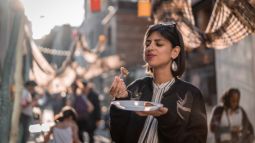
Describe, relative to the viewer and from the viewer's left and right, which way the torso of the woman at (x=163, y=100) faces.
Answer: facing the viewer and to the left of the viewer

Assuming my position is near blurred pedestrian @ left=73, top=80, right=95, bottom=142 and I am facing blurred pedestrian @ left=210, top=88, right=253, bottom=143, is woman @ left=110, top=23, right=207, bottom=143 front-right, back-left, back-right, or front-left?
front-right

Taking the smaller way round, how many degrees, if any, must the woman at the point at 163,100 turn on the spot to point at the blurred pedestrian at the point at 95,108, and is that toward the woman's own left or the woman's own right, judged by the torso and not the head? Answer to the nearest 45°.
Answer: approximately 135° to the woman's own right

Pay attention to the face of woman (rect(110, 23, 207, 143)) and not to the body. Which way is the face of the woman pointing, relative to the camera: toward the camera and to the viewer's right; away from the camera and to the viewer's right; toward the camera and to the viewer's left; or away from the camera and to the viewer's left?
toward the camera and to the viewer's left

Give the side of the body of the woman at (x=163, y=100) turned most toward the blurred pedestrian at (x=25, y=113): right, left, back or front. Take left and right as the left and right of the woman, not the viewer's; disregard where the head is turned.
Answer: right
